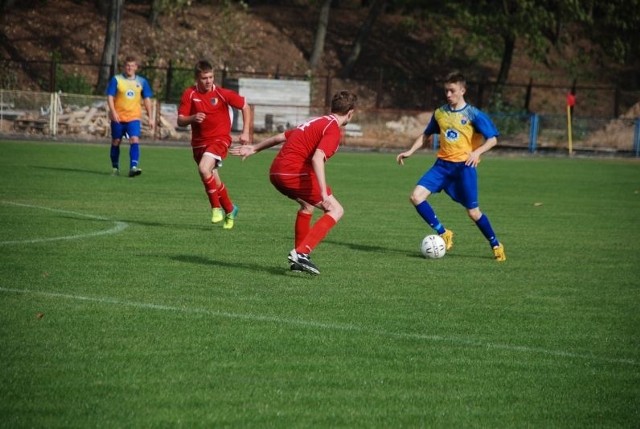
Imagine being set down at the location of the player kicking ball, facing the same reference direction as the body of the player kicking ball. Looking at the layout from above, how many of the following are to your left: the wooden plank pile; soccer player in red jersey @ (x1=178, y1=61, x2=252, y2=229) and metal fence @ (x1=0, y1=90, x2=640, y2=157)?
0

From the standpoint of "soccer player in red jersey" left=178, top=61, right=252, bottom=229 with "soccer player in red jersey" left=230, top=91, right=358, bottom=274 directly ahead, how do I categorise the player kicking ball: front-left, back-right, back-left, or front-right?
front-left

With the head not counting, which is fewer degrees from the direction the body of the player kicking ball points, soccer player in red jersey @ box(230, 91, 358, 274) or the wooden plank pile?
the soccer player in red jersey

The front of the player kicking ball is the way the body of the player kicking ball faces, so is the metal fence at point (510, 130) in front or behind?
behind

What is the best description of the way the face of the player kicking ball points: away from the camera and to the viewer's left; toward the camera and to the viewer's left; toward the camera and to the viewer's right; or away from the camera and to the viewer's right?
toward the camera and to the viewer's left

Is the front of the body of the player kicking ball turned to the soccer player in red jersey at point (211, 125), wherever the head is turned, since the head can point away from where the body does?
no

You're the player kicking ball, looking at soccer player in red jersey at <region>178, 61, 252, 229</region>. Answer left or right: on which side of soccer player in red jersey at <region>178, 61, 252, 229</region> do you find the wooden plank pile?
right

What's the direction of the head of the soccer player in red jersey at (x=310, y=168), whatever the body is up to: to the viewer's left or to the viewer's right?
to the viewer's right

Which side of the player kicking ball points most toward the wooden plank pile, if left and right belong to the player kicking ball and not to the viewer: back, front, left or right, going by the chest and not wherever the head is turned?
right

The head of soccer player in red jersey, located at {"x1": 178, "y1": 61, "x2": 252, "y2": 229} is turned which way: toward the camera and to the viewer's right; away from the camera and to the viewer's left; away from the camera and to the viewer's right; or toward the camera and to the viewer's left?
toward the camera and to the viewer's right

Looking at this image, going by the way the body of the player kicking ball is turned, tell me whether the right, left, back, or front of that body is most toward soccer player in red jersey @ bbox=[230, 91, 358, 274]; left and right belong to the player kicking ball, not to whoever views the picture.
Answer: front

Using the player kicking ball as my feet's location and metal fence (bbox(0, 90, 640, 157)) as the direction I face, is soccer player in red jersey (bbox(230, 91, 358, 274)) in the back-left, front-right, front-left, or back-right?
back-left
